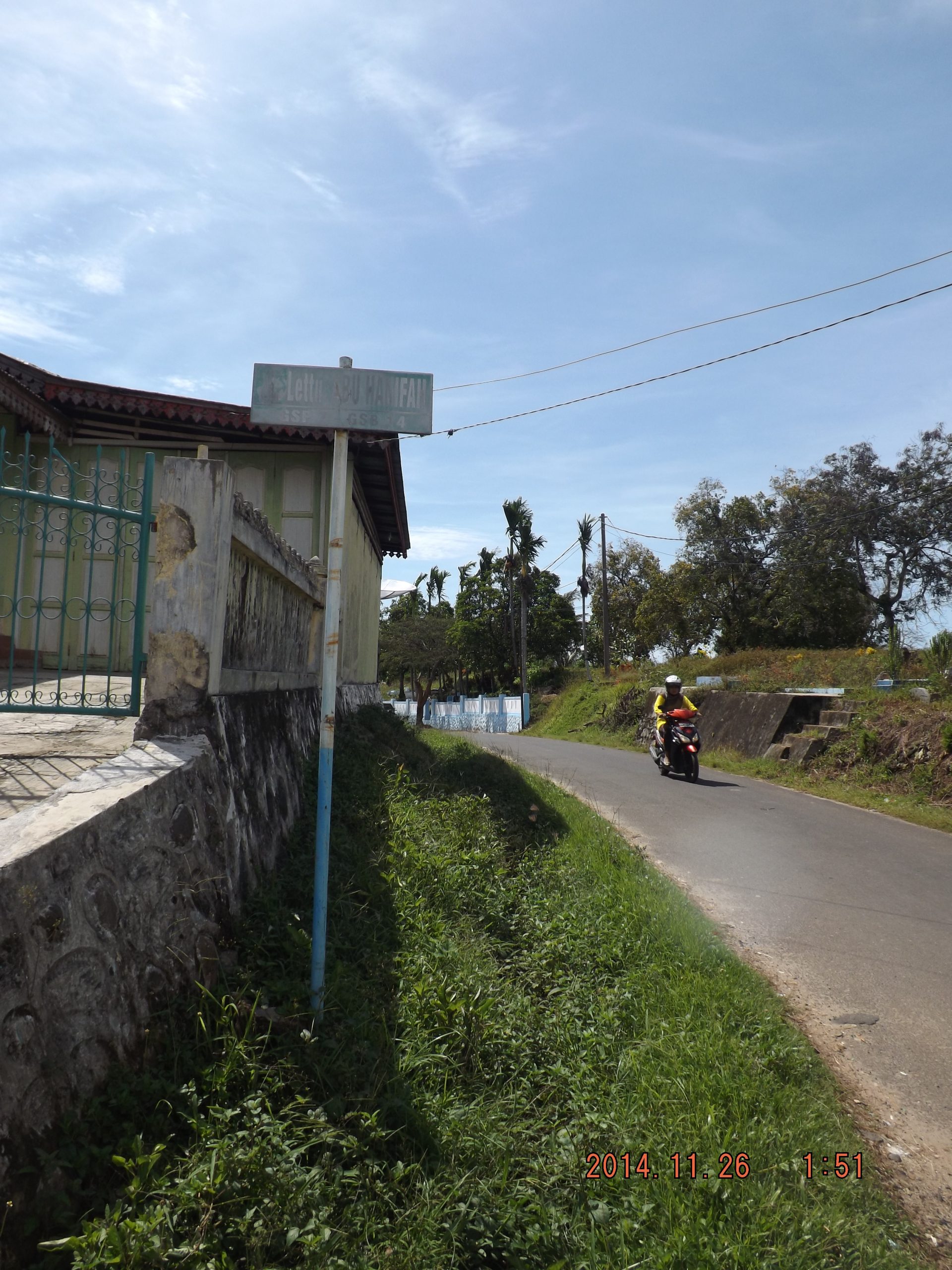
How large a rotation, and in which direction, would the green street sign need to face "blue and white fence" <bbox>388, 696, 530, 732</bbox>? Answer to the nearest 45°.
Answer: approximately 180°

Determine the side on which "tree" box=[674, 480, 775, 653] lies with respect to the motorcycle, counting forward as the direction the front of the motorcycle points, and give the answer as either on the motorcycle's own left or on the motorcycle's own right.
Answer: on the motorcycle's own left

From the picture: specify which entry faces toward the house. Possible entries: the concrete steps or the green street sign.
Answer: the concrete steps

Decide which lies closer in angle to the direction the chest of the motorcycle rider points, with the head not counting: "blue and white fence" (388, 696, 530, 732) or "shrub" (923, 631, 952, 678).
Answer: the shrub

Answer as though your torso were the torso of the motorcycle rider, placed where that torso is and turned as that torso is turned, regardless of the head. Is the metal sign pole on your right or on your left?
on your right

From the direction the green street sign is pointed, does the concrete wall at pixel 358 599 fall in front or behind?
behind

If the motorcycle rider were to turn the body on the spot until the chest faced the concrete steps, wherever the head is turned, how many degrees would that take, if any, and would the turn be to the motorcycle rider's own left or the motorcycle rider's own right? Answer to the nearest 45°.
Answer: approximately 90° to the motorcycle rider's own left
